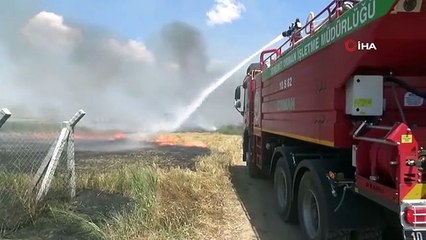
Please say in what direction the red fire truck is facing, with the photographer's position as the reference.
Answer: facing away from the viewer and to the left of the viewer

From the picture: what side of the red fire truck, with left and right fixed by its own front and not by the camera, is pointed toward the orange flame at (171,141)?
front

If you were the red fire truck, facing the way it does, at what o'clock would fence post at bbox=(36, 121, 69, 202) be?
The fence post is roughly at 9 o'clock from the red fire truck.

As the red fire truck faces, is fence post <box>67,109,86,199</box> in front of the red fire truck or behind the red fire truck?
in front

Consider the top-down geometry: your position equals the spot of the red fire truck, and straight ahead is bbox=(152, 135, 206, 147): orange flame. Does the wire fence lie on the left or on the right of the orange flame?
left
